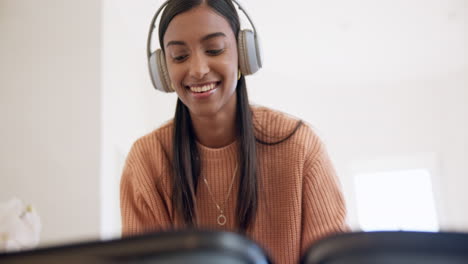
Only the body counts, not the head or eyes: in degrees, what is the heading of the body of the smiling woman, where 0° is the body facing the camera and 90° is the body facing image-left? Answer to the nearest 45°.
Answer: approximately 0°

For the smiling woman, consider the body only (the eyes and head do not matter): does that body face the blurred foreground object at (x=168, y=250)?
yes

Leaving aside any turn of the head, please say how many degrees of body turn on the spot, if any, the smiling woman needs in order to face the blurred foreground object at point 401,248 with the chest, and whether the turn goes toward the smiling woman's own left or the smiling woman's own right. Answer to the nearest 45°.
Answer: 0° — they already face it
